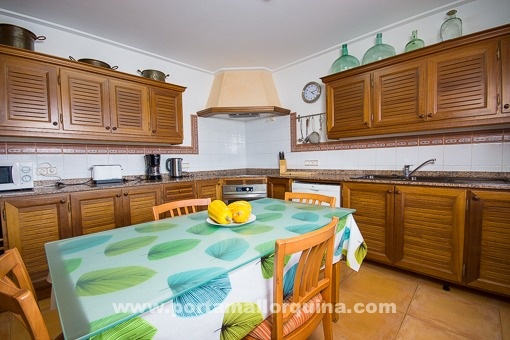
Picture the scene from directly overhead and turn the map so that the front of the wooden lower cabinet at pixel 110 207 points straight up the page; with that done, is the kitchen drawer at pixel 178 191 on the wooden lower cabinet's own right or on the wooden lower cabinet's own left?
on the wooden lower cabinet's own left

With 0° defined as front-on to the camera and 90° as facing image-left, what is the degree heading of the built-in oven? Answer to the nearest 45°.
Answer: approximately 0°

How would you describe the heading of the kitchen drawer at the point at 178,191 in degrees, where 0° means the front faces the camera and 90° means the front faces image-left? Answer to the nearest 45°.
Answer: approximately 315°

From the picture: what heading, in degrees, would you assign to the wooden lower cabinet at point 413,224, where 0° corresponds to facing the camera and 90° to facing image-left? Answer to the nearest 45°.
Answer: approximately 45°

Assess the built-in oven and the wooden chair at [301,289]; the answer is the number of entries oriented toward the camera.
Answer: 1
